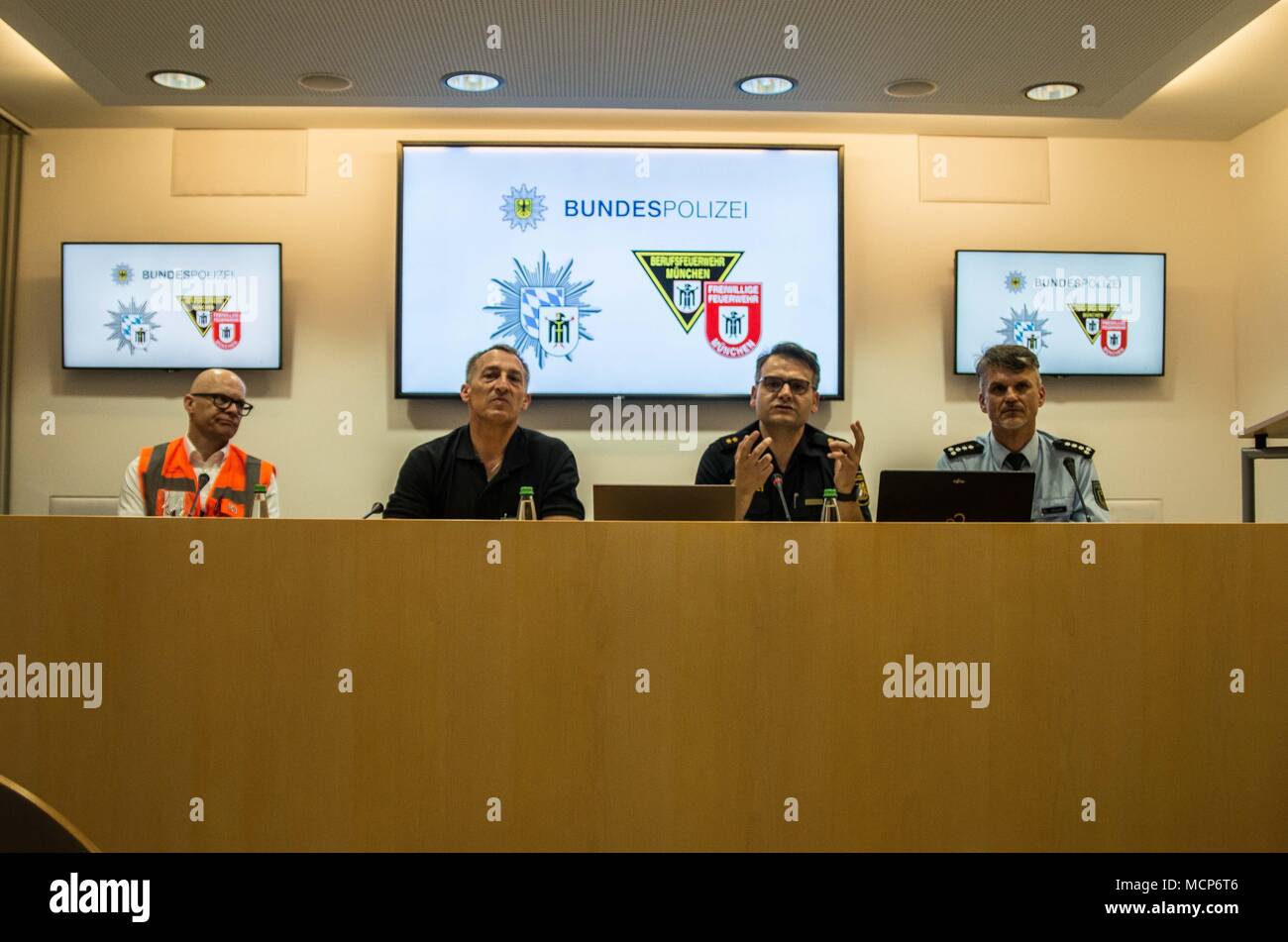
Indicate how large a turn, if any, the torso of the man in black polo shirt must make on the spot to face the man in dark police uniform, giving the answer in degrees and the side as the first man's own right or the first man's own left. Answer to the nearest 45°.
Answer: approximately 90° to the first man's own left

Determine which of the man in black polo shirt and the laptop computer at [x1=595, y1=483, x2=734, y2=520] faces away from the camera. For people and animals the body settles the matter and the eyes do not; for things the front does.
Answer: the laptop computer

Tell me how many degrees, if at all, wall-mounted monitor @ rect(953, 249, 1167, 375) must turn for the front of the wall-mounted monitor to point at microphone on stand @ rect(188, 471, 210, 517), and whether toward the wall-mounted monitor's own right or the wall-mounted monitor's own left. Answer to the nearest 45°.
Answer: approximately 45° to the wall-mounted monitor's own right

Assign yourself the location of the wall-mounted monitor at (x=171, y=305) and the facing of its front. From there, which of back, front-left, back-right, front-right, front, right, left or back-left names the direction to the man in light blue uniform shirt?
front-left

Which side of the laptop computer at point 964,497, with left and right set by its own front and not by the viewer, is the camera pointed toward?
back

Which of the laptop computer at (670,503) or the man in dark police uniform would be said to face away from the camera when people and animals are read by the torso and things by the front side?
the laptop computer

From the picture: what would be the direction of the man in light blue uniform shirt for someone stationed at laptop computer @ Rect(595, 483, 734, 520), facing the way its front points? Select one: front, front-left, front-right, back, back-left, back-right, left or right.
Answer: front-right

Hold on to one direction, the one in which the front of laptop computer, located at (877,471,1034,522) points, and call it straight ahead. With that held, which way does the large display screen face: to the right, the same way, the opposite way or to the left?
the opposite way

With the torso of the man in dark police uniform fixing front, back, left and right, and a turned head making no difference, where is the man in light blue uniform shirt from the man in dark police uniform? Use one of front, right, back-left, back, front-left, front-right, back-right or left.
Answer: left

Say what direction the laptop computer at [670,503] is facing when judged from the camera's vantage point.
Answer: facing away from the viewer

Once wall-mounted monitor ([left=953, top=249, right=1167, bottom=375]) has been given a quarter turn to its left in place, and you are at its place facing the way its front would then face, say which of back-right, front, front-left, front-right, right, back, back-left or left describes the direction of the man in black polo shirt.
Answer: back-right

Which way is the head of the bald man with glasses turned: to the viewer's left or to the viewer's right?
to the viewer's right
